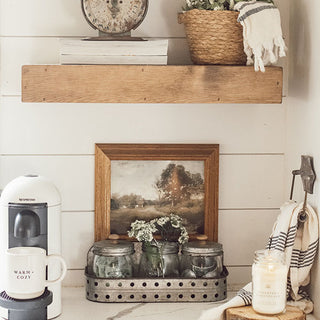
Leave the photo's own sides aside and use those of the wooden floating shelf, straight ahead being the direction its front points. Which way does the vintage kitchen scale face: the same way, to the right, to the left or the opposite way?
the same way

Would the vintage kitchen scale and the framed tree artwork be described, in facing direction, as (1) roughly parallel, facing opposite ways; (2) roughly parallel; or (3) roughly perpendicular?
roughly parallel

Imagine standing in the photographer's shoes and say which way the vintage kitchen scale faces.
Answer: facing the viewer

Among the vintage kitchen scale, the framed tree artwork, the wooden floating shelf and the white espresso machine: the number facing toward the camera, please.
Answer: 4

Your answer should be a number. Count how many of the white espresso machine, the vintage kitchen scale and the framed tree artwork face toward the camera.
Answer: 3

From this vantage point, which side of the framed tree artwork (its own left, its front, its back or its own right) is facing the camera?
front

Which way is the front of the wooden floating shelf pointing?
toward the camera

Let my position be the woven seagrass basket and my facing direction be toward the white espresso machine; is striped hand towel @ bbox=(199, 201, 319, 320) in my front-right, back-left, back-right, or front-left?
back-left
